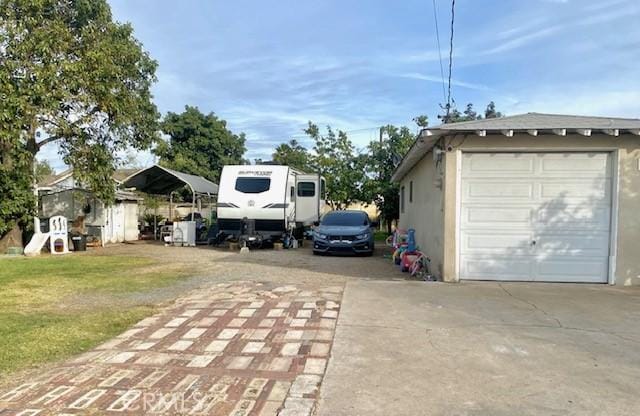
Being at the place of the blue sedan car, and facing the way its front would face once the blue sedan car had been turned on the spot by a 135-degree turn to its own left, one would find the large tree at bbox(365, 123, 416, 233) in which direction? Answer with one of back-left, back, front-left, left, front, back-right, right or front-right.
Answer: front-left

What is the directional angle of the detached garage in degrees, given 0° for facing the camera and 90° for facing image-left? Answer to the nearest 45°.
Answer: approximately 0°

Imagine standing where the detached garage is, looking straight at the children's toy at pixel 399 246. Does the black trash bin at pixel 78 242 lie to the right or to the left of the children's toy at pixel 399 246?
left

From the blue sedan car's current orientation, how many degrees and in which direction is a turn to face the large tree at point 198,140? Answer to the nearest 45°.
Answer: approximately 135° to its right

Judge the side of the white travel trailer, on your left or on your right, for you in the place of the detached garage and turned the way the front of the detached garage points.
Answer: on your right

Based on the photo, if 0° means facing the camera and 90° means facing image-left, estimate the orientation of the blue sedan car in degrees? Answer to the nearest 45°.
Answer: approximately 0°

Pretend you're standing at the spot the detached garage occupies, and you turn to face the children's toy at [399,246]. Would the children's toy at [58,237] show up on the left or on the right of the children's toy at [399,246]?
left

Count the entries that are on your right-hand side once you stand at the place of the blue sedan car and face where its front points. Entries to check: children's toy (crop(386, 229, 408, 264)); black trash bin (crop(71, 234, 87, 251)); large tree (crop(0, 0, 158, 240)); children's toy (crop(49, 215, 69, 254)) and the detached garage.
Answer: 3

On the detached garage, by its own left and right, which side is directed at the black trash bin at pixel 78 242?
right
